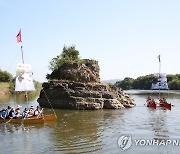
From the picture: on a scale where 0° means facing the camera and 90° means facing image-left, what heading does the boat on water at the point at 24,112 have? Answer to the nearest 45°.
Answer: approximately 270°
